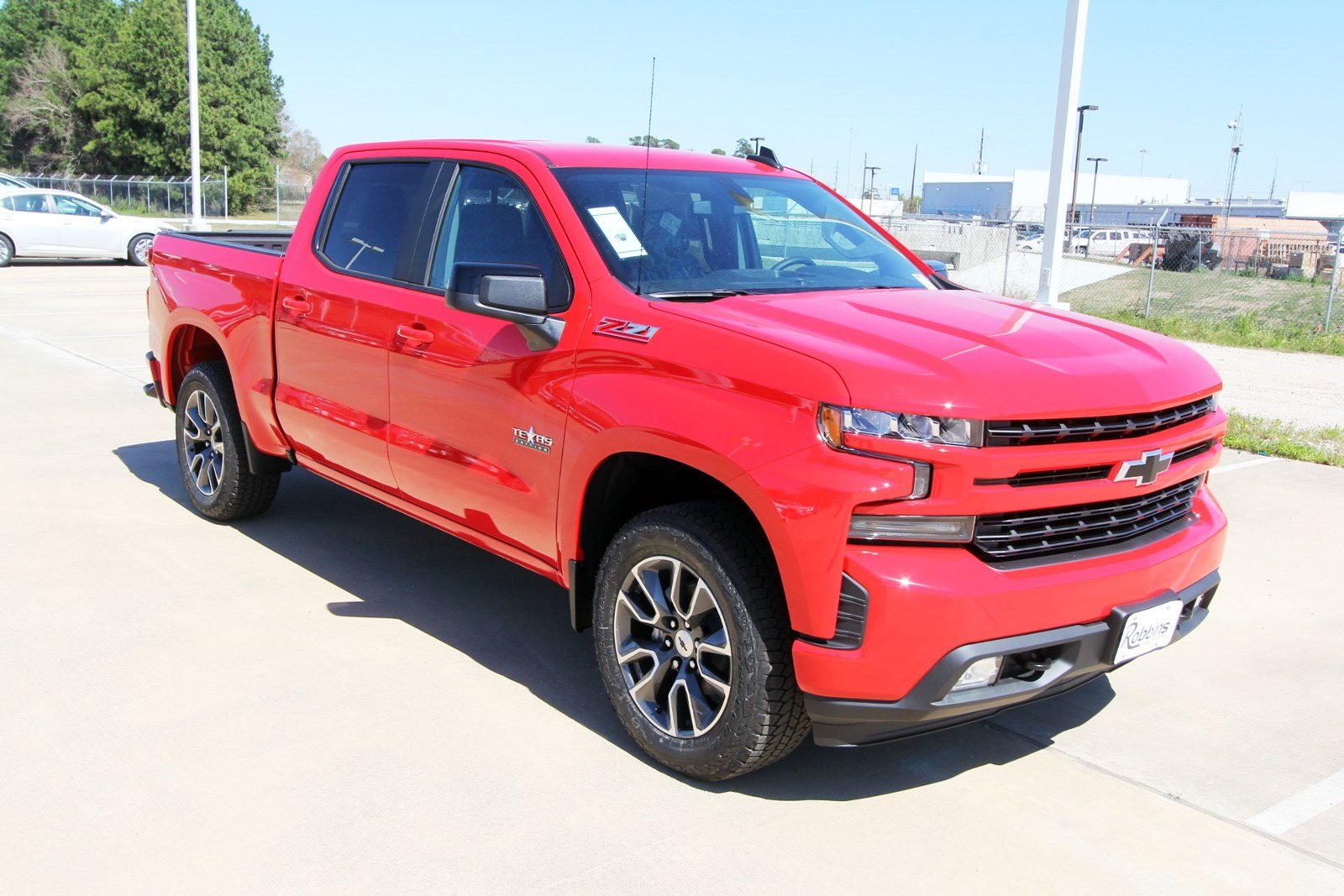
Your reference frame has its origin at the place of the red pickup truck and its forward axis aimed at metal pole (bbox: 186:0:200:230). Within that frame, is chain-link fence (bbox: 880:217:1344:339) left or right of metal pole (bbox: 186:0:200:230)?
right

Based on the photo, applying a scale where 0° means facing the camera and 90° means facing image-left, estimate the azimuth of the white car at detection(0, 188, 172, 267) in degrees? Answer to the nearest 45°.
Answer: approximately 270°

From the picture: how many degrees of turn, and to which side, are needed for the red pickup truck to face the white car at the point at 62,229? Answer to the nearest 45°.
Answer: approximately 180°

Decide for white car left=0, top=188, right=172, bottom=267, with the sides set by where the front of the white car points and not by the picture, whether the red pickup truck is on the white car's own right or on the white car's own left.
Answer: on the white car's own right

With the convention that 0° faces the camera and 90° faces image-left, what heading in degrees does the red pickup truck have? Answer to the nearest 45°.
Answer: approximately 315°

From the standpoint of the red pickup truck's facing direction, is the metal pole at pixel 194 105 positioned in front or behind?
behind

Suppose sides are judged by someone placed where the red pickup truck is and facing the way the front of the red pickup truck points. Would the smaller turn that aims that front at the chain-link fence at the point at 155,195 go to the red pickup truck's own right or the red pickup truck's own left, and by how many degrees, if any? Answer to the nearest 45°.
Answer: approximately 180°
